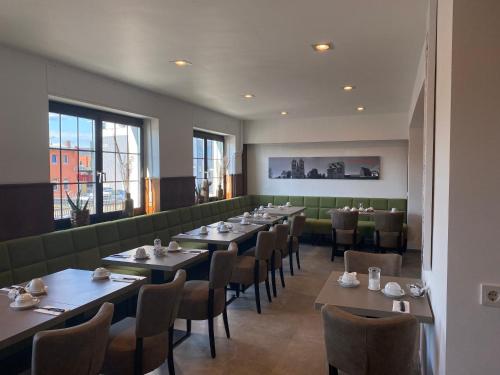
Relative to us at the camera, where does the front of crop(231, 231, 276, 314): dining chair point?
facing away from the viewer and to the left of the viewer

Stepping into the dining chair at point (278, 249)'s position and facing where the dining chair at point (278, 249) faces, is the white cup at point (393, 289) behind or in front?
behind

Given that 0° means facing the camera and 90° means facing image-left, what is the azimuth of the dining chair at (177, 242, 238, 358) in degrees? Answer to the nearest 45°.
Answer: approximately 135°

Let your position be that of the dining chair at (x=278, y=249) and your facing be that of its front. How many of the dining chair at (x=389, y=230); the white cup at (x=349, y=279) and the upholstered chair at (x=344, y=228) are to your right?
2

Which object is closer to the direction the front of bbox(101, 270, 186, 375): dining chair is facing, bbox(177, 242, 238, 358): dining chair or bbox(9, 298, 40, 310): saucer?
the saucer

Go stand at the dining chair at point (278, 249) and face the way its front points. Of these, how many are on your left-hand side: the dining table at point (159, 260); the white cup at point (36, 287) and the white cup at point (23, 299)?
3

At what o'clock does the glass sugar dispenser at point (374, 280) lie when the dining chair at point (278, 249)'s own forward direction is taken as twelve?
The glass sugar dispenser is roughly at 7 o'clock from the dining chair.

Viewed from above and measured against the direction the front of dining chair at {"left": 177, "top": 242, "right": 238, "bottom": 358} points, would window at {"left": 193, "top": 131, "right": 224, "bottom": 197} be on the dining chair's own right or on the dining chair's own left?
on the dining chair's own right

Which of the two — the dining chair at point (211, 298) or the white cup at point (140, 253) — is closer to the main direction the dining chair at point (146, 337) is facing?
the white cup

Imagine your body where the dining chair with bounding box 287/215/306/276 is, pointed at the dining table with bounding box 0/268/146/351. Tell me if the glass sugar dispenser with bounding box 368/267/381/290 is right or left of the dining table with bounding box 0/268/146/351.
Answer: left
